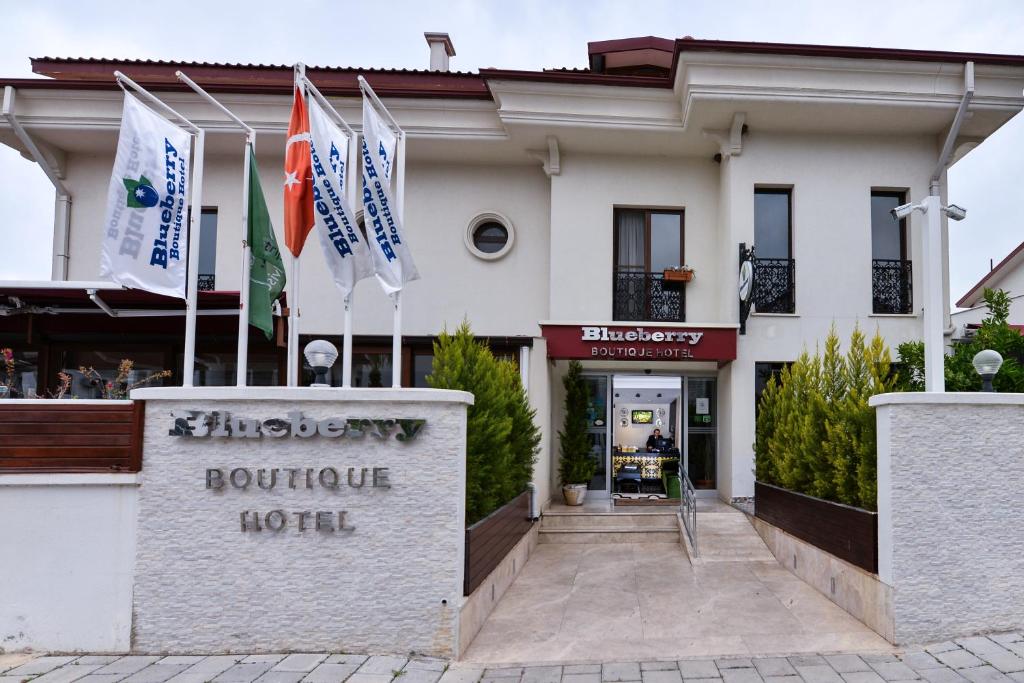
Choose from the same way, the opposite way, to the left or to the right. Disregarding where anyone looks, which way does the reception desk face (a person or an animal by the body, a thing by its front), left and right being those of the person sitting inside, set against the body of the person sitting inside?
the same way

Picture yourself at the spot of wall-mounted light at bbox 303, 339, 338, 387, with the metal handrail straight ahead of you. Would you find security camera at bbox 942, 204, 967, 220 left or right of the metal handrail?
right

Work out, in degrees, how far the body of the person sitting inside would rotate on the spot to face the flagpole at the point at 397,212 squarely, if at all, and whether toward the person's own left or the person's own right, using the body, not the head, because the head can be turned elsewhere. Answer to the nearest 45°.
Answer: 0° — they already face it

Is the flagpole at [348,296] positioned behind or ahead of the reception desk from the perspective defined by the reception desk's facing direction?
ahead

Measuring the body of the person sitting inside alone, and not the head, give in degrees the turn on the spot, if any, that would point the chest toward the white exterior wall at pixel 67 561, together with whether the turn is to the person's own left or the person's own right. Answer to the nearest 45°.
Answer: approximately 45° to the person's own right

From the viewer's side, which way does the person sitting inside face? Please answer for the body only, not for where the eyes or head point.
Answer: toward the camera

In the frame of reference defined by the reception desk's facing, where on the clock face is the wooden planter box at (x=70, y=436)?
The wooden planter box is roughly at 1 o'clock from the reception desk.

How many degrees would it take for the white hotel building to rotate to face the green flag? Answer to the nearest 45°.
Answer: approximately 45° to its right

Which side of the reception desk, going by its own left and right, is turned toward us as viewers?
front

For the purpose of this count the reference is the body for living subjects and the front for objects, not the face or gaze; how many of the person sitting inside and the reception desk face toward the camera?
2

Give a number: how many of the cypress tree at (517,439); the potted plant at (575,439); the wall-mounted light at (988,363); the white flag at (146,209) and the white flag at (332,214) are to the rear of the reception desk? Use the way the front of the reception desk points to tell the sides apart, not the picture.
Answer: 0

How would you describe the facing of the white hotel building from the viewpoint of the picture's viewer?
facing the viewer

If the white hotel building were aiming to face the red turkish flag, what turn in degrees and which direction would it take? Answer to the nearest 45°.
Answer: approximately 45° to its right

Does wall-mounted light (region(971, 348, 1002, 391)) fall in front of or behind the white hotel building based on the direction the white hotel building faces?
in front

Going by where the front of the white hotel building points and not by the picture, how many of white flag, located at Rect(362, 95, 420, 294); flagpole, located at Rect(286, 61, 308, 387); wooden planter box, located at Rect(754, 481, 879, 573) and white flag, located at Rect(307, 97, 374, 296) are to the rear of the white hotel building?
0

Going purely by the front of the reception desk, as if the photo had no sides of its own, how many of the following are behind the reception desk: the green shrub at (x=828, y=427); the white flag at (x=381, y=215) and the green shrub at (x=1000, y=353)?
0
